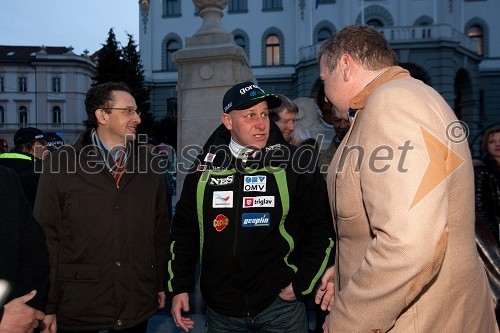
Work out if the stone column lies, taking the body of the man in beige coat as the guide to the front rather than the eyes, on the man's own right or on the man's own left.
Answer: on the man's own right

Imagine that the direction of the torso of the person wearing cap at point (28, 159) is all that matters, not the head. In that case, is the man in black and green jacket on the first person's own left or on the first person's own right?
on the first person's own right

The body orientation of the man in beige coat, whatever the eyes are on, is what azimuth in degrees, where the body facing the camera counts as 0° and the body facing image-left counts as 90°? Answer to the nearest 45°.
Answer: approximately 90°

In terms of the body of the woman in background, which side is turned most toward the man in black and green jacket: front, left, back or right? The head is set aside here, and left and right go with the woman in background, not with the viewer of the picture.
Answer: front

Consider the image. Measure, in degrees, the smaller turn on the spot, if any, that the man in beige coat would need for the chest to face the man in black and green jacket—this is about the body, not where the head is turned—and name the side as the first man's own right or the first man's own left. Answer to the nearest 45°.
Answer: approximately 45° to the first man's own right

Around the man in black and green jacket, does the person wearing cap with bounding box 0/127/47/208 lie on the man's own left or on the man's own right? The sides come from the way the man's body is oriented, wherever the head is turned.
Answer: on the man's own right

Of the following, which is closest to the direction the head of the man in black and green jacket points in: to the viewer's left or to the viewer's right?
to the viewer's right

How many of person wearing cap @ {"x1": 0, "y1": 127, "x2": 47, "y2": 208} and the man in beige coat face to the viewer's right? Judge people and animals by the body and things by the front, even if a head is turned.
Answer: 1

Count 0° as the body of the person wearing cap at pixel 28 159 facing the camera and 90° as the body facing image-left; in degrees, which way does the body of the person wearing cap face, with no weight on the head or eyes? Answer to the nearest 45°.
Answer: approximately 270°

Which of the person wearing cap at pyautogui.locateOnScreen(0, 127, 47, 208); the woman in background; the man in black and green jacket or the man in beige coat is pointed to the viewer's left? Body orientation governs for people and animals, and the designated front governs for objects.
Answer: the man in beige coat

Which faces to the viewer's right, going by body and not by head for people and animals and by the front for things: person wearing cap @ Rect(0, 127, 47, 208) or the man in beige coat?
the person wearing cap
